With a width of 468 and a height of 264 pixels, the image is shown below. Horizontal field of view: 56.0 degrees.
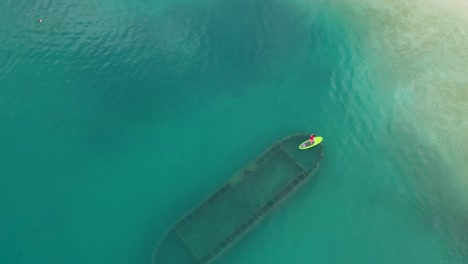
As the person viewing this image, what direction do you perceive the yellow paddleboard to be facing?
facing away from the viewer and to the right of the viewer

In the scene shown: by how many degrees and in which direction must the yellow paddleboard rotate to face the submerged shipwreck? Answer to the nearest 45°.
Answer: approximately 180°
